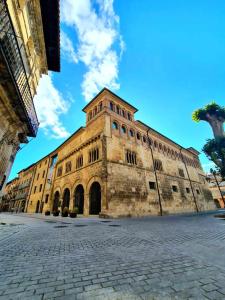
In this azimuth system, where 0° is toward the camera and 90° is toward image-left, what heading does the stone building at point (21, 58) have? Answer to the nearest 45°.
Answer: approximately 270°

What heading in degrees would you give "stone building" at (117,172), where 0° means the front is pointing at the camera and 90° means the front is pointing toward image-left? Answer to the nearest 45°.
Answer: approximately 45°

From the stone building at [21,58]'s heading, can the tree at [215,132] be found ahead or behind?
ahead

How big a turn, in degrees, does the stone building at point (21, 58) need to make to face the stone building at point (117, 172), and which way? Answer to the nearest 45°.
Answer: approximately 45° to its left

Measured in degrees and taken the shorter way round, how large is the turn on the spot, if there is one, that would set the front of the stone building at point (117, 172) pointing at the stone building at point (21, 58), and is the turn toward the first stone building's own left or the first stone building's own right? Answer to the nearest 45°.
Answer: approximately 45° to the first stone building's own left

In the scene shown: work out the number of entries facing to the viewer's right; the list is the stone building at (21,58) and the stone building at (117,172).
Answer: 1
